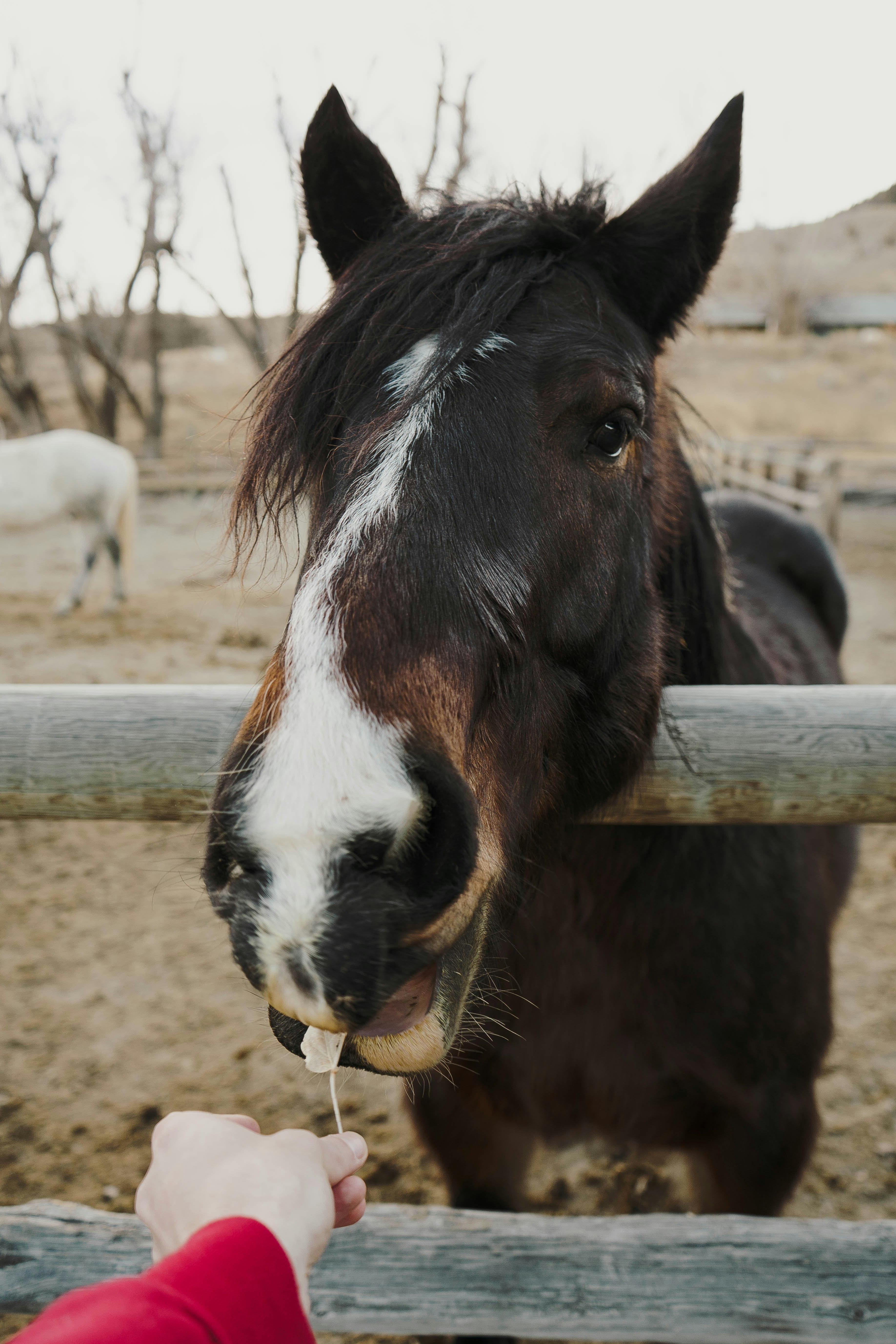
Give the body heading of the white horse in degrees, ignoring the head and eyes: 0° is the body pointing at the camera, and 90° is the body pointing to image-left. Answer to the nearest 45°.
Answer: approximately 90°

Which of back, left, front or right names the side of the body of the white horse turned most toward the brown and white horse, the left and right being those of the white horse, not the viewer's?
left

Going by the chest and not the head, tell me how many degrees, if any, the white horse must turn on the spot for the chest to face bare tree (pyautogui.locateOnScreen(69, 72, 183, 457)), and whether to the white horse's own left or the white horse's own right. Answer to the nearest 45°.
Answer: approximately 90° to the white horse's own right

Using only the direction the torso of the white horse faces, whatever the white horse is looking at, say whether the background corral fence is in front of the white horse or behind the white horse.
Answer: behind
